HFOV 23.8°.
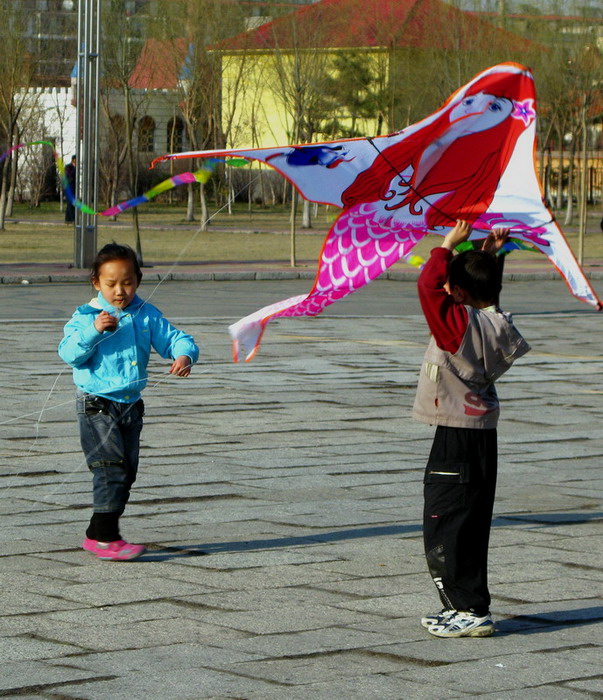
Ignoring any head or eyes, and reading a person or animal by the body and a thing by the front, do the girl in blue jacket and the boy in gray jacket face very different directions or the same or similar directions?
very different directions

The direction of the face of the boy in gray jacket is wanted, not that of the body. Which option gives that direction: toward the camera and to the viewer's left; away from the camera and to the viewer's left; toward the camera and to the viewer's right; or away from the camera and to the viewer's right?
away from the camera and to the viewer's left

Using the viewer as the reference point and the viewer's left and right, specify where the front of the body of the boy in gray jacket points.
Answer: facing away from the viewer and to the left of the viewer
